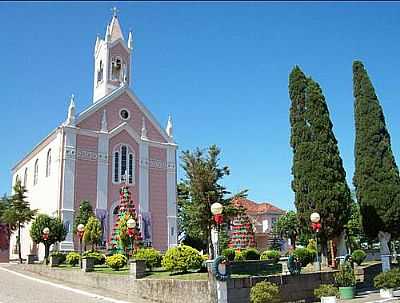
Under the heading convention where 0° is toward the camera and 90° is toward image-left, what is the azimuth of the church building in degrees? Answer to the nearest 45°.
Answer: approximately 315°

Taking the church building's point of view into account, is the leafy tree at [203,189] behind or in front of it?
in front

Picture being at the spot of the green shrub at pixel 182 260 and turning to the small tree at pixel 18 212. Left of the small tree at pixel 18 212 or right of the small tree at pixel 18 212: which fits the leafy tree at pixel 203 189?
right

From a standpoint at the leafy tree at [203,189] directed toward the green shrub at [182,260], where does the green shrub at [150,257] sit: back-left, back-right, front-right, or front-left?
front-right

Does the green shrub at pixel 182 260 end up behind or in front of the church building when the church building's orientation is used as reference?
in front

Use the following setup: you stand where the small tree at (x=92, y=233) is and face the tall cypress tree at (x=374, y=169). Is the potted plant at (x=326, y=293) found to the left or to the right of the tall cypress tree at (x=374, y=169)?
right

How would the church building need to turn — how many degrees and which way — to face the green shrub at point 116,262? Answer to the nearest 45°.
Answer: approximately 45° to its right

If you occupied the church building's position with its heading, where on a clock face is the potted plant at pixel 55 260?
The potted plant is roughly at 2 o'clock from the church building.

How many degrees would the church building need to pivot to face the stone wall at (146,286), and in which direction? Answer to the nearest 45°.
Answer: approximately 45° to its right
